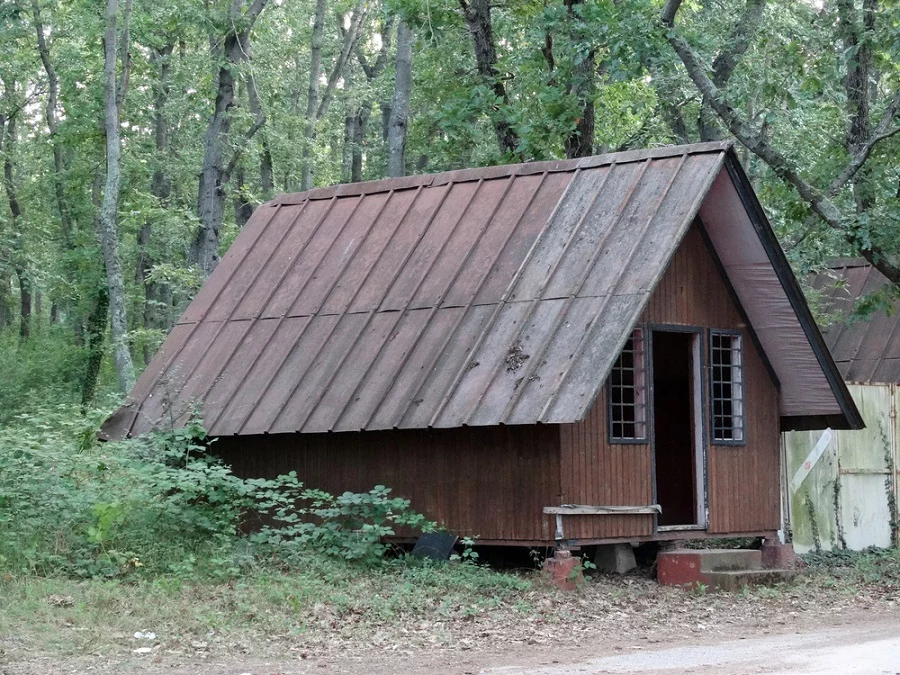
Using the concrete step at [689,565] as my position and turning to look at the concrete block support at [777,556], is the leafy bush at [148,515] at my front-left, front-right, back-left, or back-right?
back-left

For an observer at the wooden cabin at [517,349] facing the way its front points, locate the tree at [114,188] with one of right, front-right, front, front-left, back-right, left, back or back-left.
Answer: back

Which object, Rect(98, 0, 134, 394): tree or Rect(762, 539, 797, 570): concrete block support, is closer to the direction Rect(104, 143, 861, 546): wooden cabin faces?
the concrete block support

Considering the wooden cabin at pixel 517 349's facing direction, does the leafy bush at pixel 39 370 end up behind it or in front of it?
behind

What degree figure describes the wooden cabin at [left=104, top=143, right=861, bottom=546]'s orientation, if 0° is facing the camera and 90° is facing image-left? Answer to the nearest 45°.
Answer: approximately 315°
